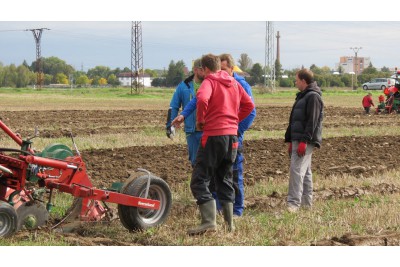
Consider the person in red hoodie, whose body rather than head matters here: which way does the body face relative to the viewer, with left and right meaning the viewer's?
facing away from the viewer and to the left of the viewer

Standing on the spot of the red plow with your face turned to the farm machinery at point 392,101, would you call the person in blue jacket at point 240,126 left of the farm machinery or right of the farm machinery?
right

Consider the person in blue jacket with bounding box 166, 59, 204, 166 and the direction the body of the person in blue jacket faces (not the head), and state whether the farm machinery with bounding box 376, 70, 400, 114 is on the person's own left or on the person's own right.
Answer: on the person's own left

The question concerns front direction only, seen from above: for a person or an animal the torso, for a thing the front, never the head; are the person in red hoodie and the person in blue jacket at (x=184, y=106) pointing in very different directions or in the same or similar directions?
very different directions

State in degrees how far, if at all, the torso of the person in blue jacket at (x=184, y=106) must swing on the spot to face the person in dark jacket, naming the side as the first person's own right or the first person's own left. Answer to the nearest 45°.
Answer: approximately 45° to the first person's own left

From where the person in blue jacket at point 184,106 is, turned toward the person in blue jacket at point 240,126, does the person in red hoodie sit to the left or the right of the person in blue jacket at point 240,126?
right

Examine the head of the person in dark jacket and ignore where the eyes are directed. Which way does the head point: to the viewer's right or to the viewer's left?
to the viewer's left
